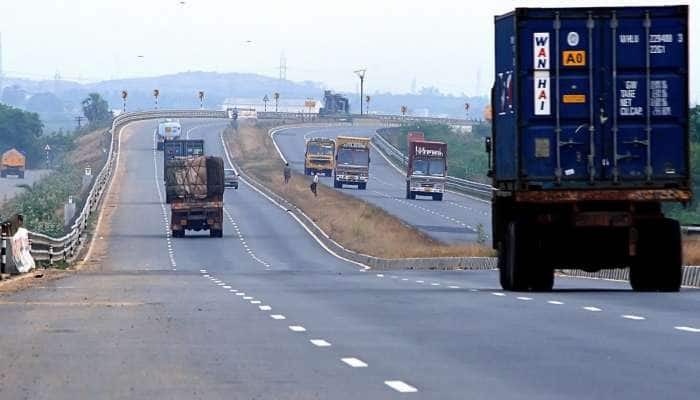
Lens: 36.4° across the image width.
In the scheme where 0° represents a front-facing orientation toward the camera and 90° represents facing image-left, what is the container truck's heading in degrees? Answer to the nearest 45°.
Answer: approximately 180°
